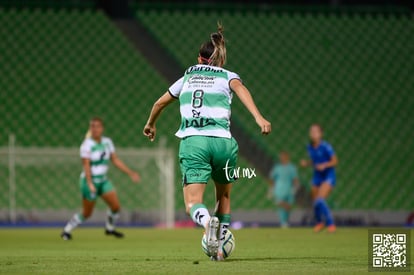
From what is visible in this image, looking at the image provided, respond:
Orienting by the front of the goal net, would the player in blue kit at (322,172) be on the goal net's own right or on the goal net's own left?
on the goal net's own left

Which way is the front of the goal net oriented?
toward the camera

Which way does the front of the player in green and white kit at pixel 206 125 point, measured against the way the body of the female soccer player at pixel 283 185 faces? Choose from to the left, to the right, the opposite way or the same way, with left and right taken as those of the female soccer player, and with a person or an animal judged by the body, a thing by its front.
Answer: the opposite way

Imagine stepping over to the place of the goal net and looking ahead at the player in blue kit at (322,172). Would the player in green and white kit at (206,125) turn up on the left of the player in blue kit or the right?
right

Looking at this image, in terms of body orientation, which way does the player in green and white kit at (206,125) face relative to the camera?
away from the camera

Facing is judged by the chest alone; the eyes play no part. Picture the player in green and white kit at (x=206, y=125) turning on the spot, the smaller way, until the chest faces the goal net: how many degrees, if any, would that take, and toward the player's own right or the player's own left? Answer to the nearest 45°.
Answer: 0° — they already face it

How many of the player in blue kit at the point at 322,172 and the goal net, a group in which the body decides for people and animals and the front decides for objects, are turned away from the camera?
0

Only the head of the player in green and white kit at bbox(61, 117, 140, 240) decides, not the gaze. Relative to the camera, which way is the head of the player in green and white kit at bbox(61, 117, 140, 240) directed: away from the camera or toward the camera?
toward the camera

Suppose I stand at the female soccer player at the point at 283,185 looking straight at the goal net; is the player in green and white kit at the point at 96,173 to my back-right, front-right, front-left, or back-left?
front-left

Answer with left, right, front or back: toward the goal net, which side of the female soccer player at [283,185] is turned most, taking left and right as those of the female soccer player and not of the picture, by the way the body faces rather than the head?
right

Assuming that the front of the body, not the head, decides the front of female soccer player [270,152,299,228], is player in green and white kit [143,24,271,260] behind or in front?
in front
